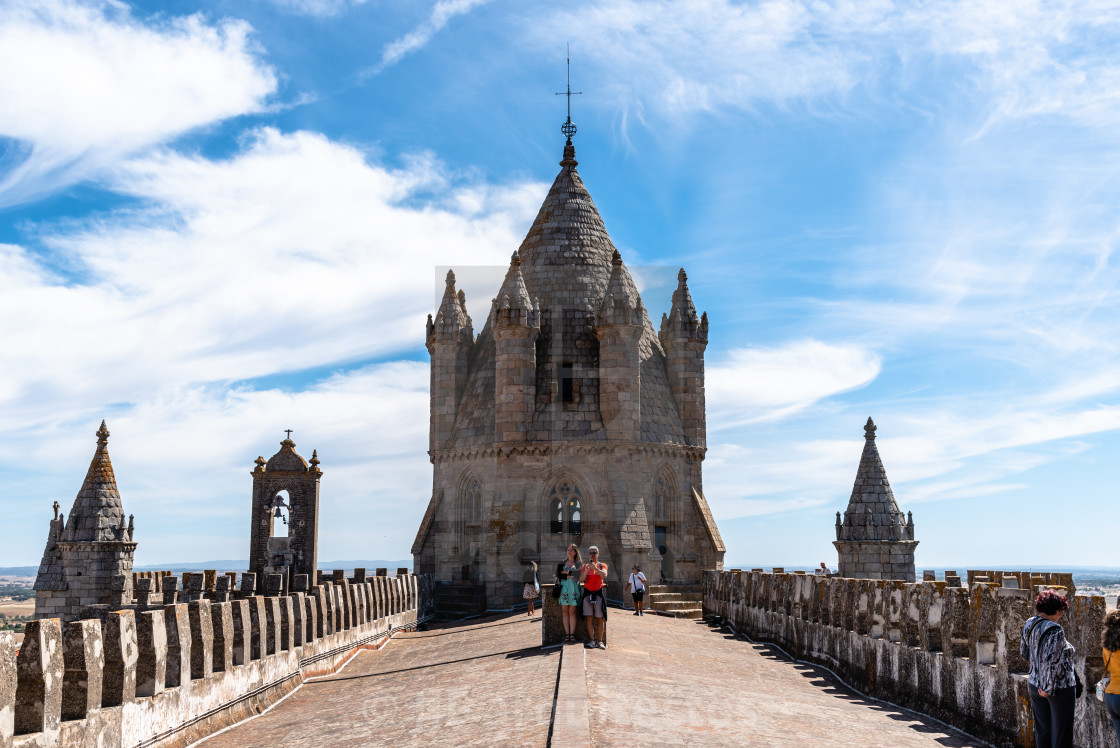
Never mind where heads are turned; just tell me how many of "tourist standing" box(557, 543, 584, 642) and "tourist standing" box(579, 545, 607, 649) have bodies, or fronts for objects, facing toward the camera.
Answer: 2

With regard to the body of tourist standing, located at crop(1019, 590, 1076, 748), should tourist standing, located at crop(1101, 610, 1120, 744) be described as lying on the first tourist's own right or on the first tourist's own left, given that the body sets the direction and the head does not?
on the first tourist's own right

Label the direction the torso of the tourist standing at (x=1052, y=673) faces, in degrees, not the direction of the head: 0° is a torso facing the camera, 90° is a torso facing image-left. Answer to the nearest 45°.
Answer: approximately 225°

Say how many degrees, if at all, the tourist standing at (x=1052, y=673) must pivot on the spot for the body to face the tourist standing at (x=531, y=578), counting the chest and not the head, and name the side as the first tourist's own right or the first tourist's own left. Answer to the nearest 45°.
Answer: approximately 90° to the first tourist's own left

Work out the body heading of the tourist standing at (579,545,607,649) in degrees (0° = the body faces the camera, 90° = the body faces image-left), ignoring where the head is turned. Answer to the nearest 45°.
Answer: approximately 0°

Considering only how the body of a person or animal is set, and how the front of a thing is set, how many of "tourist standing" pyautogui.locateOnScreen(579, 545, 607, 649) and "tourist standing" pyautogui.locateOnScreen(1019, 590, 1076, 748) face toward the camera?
1

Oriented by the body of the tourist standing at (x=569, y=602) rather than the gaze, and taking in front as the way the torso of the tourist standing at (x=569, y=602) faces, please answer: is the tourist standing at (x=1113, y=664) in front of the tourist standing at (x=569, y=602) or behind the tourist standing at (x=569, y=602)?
in front

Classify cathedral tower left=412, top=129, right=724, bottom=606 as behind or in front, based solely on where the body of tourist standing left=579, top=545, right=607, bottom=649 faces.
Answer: behind
